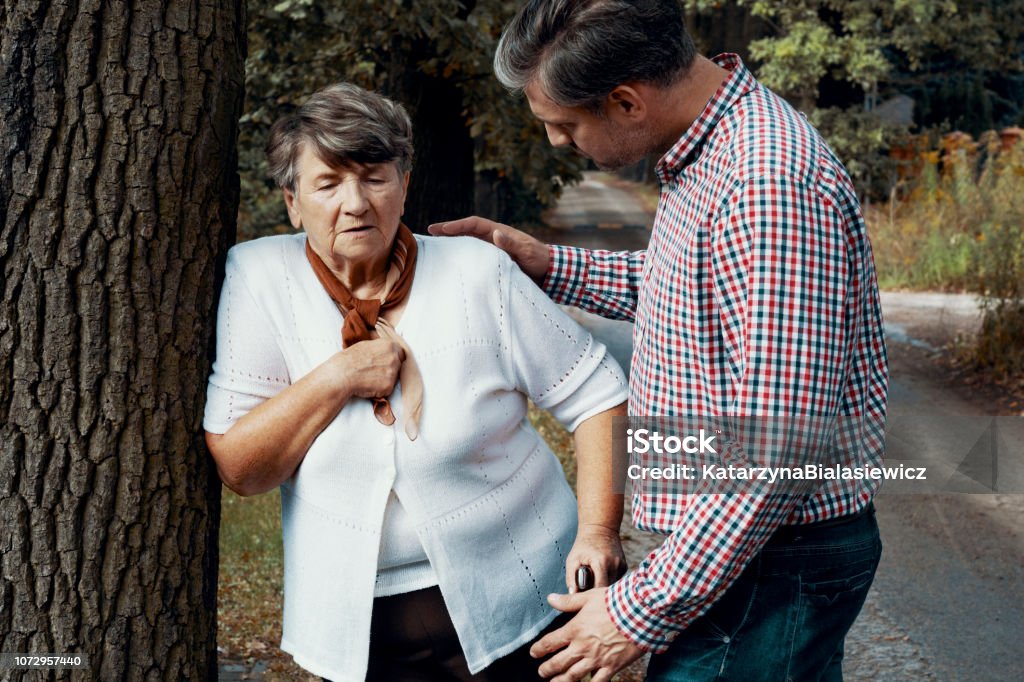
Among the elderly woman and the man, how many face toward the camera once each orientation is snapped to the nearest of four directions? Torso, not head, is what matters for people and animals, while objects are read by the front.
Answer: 1

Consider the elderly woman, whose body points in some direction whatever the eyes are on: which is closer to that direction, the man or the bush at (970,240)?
the man

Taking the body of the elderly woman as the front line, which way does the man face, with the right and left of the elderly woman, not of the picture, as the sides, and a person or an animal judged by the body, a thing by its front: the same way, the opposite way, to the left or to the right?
to the right

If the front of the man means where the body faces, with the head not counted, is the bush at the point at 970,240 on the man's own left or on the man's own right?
on the man's own right

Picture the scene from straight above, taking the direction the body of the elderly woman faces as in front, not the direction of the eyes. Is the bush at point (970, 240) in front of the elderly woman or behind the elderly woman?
behind

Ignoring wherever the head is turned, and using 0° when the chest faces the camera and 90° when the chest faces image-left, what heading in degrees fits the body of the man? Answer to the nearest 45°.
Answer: approximately 90°

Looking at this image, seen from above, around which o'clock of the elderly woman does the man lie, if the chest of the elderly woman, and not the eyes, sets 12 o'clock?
The man is roughly at 10 o'clock from the elderly woman.

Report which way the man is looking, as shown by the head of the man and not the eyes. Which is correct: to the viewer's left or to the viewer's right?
to the viewer's left

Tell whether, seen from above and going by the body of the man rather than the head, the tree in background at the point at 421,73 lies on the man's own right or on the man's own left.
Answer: on the man's own right
